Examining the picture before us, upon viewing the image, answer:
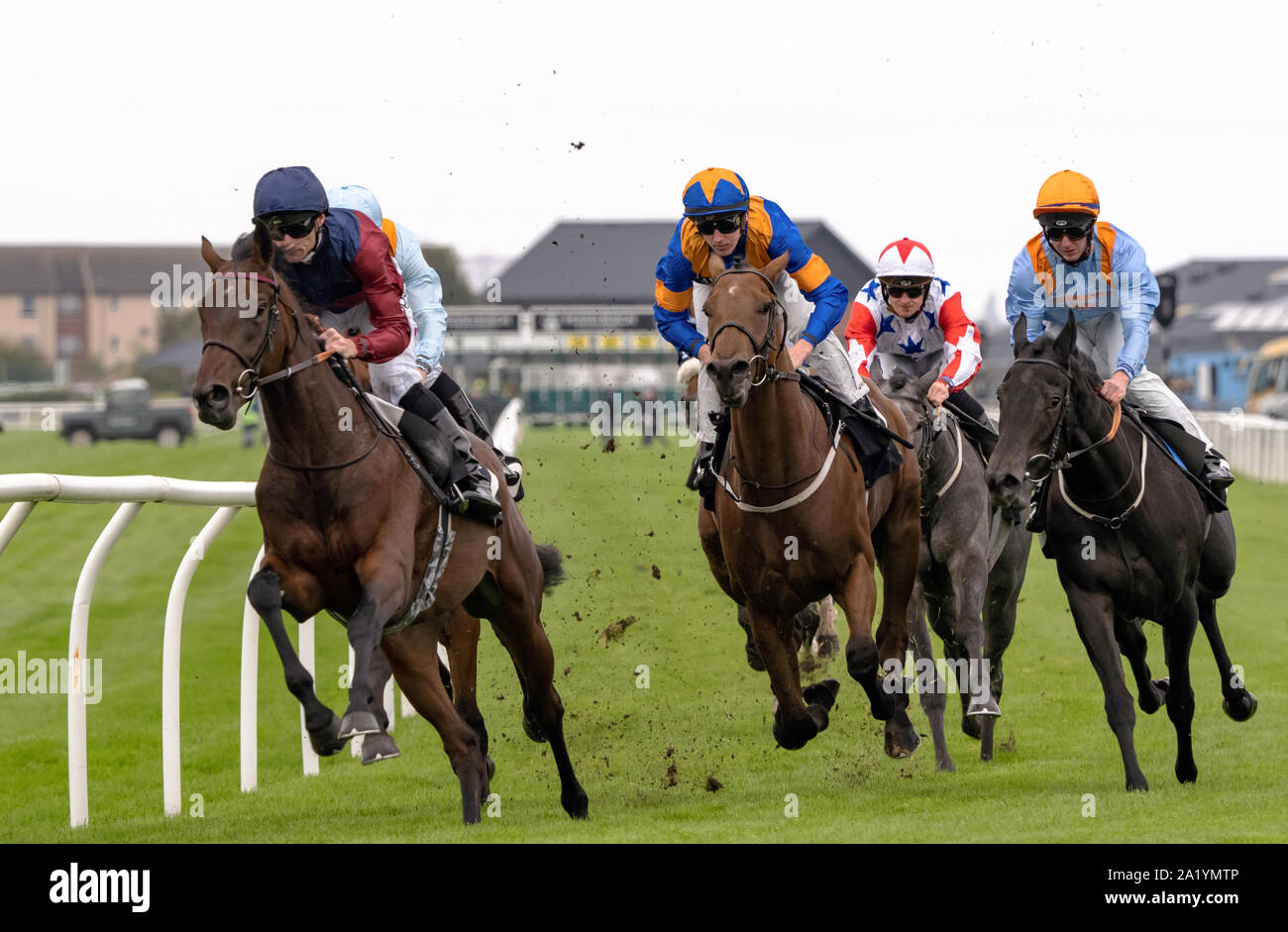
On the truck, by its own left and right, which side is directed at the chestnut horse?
left

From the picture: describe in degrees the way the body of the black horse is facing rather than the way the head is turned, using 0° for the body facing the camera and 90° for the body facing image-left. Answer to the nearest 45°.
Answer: approximately 45°

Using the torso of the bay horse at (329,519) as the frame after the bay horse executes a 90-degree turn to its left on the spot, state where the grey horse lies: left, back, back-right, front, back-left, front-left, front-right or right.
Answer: left

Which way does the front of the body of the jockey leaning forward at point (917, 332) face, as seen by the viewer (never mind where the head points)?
toward the camera

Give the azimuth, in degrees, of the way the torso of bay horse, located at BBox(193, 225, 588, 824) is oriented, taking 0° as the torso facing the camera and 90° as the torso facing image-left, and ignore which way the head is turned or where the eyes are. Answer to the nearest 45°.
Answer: approximately 45°

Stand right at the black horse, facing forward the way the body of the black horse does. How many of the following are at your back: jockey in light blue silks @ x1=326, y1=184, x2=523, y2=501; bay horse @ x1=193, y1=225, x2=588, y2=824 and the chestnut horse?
0

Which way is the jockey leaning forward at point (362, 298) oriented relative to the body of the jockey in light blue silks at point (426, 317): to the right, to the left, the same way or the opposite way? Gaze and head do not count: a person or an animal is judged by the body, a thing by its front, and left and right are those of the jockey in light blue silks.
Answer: the same way

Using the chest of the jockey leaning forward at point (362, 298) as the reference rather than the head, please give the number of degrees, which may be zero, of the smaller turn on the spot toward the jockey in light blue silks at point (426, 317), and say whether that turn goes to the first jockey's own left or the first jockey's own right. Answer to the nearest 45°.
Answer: approximately 135° to the first jockey's own right

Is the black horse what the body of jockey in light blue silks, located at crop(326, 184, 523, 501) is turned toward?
no

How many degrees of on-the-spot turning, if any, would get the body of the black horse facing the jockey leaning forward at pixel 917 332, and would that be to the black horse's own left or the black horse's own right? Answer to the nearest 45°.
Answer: approximately 90° to the black horse's own right

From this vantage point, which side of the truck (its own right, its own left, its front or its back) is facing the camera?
left

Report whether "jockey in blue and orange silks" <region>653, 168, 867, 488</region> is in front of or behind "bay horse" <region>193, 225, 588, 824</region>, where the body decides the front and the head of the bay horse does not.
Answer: behind

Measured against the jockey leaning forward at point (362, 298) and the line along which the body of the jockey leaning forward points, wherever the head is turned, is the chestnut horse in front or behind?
behind

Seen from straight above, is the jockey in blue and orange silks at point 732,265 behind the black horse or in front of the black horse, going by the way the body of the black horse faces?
in front

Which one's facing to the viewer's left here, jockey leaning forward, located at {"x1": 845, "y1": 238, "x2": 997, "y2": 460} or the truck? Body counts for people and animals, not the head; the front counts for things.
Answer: the truck

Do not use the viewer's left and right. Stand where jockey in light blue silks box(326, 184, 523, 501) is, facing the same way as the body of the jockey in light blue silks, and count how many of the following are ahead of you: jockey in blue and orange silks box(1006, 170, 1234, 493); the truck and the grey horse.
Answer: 0

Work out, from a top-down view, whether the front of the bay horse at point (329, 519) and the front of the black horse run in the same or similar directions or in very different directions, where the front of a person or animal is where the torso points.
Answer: same or similar directions

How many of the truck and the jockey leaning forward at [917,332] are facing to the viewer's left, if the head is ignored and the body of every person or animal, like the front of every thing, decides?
1

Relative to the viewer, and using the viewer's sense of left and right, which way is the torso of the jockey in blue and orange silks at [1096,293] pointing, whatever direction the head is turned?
facing the viewer and to the left of the viewer
